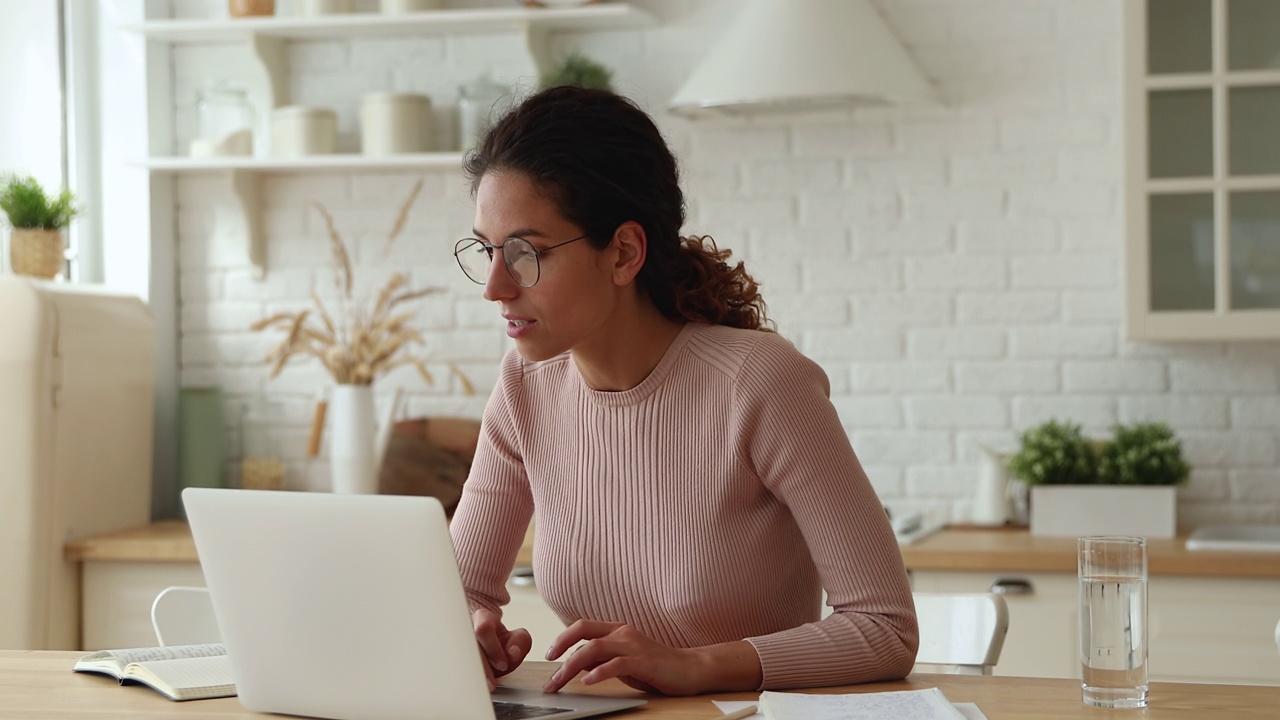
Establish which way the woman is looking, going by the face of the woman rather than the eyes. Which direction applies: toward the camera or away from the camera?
toward the camera

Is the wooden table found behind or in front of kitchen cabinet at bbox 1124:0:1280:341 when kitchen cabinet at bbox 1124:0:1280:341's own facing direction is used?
in front

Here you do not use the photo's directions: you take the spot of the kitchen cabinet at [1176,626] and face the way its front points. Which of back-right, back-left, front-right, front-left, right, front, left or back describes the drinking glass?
front

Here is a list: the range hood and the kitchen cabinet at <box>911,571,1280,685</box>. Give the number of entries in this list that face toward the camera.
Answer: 2

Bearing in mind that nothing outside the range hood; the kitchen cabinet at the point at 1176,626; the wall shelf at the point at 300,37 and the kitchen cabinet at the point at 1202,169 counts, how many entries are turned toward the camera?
4

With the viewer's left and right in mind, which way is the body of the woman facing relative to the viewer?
facing the viewer and to the left of the viewer

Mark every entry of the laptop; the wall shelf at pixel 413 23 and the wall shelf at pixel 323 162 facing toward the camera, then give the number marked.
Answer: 2

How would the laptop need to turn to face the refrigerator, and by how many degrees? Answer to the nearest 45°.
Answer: approximately 45° to its left

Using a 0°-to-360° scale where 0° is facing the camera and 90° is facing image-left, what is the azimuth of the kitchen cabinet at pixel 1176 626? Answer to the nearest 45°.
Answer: approximately 0°

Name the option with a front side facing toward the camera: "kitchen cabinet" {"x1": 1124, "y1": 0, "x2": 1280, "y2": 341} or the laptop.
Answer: the kitchen cabinet

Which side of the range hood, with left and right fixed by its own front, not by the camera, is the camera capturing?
front

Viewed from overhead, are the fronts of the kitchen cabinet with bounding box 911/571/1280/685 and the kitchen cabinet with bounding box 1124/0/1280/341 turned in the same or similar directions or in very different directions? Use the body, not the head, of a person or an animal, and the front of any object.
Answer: same or similar directions

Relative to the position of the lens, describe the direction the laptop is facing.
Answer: facing away from the viewer and to the right of the viewer

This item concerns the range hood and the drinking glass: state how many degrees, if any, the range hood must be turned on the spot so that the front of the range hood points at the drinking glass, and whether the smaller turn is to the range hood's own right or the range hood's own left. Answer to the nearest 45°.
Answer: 0° — it already faces it

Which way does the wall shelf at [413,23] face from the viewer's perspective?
toward the camera

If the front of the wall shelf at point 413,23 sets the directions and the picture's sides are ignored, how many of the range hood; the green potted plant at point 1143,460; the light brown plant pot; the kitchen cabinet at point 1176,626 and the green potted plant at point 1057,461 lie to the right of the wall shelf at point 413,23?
1

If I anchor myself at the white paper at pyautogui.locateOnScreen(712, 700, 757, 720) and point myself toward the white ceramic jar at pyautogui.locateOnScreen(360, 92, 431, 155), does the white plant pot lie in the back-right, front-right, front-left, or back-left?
front-right
